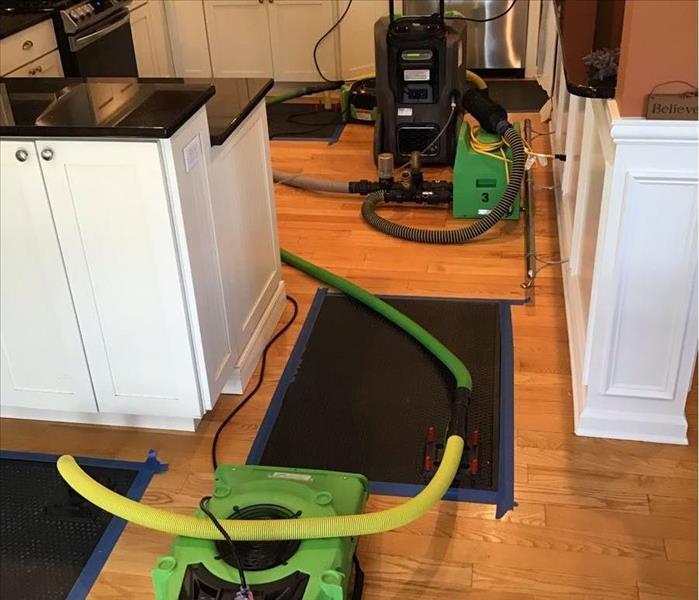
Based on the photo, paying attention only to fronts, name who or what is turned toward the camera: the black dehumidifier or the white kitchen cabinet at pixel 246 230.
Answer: the black dehumidifier

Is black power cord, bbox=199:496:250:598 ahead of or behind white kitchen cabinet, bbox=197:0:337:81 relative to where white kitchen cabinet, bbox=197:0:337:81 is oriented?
ahead

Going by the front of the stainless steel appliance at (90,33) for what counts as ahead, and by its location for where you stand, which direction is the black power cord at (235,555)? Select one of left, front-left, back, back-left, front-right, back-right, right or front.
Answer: front-right

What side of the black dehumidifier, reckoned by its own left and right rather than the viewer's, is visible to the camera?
front

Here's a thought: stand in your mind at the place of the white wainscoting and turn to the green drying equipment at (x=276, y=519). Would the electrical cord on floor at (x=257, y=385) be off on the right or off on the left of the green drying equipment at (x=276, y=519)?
right

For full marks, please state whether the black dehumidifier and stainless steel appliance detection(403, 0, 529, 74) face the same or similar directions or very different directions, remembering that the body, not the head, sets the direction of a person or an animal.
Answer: same or similar directions

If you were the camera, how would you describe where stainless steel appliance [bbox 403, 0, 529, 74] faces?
facing the viewer

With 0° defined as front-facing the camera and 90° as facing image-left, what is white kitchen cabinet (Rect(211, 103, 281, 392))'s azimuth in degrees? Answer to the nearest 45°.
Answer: approximately 270°

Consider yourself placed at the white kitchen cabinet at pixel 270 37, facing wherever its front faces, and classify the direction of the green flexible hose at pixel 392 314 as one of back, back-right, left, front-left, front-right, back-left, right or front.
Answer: front

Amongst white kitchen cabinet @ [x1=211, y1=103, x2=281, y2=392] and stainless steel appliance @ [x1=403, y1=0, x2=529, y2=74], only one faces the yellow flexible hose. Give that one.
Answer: the stainless steel appliance

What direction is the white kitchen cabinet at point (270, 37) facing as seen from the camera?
toward the camera

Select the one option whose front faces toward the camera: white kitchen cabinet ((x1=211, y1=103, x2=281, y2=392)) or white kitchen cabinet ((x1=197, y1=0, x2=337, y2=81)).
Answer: white kitchen cabinet ((x1=197, y1=0, x2=337, y2=81))

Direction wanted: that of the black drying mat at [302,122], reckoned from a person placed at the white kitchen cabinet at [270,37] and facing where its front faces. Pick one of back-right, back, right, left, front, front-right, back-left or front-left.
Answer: front

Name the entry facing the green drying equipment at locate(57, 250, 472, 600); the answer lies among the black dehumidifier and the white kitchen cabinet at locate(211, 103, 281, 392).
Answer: the black dehumidifier

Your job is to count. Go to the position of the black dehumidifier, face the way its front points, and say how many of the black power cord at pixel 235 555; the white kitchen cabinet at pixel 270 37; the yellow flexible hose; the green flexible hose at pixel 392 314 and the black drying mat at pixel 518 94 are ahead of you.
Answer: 3
